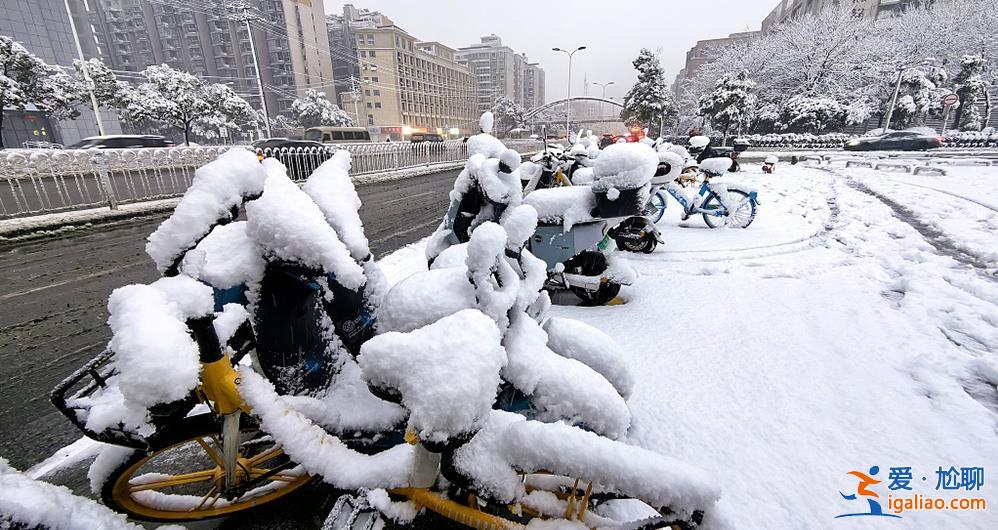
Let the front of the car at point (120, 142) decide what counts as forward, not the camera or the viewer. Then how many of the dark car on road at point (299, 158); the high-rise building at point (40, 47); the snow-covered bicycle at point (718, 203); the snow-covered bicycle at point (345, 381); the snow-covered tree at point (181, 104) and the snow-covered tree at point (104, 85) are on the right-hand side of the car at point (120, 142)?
3

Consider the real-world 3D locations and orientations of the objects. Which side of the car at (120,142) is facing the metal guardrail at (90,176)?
left

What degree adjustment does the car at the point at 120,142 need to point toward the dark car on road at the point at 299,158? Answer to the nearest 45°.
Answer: approximately 135° to its left

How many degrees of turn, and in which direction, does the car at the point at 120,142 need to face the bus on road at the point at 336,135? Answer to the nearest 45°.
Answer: approximately 180°

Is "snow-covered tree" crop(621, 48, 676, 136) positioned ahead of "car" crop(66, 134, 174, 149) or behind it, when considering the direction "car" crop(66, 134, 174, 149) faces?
behind

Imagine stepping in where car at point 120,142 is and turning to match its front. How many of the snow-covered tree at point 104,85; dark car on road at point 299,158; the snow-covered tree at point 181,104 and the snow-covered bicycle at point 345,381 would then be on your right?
2

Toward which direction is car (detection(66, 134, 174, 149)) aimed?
to the viewer's left

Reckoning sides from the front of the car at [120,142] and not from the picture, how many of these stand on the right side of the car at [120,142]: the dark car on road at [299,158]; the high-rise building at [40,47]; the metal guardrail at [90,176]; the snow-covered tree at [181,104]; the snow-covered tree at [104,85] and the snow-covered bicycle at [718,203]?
3

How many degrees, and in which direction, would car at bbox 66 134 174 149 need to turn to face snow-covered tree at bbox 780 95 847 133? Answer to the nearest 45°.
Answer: approximately 180°

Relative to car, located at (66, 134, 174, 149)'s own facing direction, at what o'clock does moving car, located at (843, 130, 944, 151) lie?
moving car, located at (843, 130, 944, 151) is roughly at 7 o'clock from car, located at (66, 134, 174, 149).
